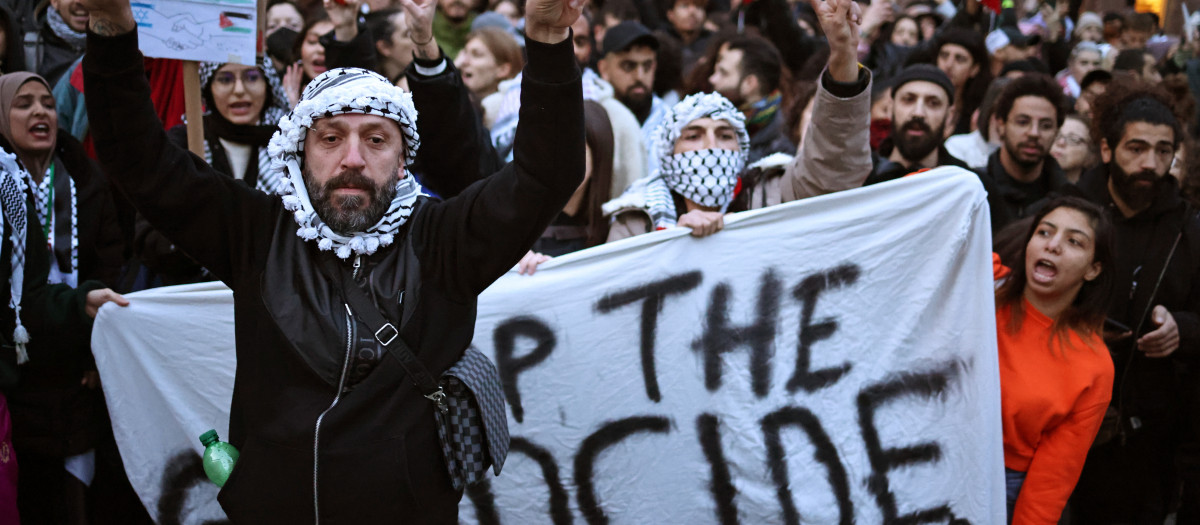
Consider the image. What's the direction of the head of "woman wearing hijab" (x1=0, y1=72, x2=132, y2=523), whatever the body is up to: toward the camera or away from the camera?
toward the camera

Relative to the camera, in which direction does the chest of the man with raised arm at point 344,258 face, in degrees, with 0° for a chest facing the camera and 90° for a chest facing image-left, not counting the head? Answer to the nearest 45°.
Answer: approximately 0°

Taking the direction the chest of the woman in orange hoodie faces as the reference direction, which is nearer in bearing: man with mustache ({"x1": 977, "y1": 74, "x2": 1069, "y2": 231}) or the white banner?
the white banner

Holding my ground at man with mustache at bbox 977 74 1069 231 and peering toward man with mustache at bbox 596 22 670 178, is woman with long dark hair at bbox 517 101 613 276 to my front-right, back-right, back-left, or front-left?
front-left

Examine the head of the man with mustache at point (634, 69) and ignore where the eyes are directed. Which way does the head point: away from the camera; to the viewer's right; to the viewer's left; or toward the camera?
toward the camera

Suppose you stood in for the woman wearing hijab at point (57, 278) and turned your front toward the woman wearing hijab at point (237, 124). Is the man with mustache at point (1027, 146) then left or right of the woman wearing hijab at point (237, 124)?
right

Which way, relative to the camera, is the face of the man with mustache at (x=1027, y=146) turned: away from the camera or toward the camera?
toward the camera

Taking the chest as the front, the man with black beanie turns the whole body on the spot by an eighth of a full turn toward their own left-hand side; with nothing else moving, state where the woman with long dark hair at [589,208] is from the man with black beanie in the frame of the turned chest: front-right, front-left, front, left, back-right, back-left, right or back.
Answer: right

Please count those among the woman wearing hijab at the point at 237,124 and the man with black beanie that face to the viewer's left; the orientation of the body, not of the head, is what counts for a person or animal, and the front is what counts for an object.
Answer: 0

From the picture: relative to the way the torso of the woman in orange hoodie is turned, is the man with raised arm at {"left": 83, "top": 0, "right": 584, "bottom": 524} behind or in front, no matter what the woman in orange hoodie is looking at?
in front

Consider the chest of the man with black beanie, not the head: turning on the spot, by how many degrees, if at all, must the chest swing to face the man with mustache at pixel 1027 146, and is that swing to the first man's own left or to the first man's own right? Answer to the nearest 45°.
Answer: approximately 135° to the first man's own left

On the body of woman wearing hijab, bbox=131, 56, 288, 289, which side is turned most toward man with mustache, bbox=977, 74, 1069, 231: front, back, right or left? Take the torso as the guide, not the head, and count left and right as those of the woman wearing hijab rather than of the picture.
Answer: left
